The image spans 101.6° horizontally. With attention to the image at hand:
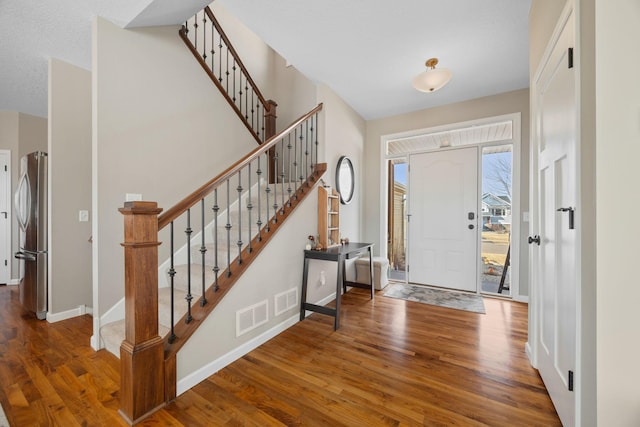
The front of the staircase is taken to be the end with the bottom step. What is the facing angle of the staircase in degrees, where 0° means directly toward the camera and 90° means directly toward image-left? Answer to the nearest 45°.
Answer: approximately 45°

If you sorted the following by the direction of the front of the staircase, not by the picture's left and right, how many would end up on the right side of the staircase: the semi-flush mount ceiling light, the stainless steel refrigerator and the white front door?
1

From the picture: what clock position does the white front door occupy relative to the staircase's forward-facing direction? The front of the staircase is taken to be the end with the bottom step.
The white front door is roughly at 7 o'clock from the staircase.

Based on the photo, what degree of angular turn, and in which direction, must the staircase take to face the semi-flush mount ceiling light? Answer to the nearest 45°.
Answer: approximately 135° to its left

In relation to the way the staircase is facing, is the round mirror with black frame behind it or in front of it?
behind

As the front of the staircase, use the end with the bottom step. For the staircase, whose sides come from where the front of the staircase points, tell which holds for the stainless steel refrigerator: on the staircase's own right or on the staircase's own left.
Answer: on the staircase's own right
